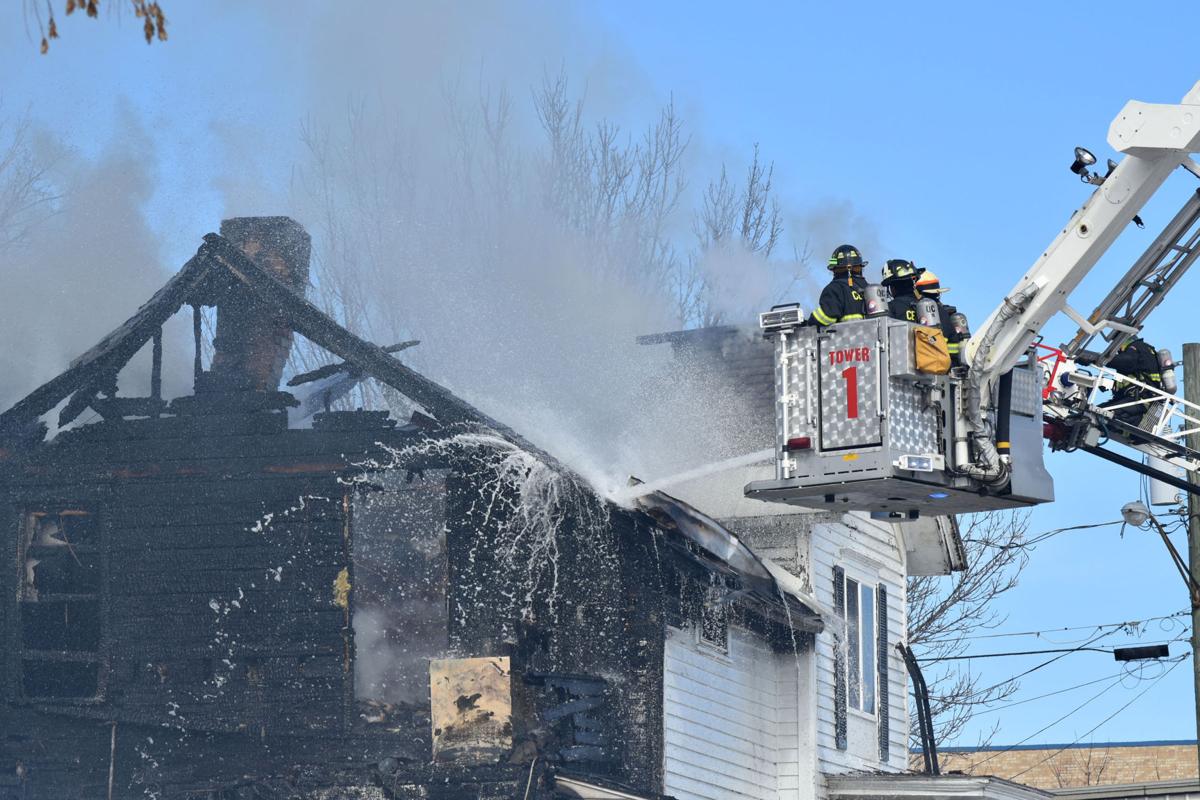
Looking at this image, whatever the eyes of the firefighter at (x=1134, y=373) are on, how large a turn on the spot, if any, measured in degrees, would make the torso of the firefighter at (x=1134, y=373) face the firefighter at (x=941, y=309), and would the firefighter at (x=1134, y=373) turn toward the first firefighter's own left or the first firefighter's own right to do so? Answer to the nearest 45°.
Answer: approximately 45° to the first firefighter's own left

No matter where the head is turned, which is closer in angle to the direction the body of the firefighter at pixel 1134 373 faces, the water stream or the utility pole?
the water stream

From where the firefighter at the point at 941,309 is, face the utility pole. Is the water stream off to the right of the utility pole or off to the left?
left

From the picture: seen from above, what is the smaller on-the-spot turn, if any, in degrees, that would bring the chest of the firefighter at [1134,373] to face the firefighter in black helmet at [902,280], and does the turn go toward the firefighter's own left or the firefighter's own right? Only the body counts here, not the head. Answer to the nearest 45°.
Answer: approximately 45° to the firefighter's own left

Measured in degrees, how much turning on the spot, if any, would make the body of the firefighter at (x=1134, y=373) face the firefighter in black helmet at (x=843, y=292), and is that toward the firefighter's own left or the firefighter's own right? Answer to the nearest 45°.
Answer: approximately 45° to the firefighter's own left

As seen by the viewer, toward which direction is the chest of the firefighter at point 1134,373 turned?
to the viewer's left
